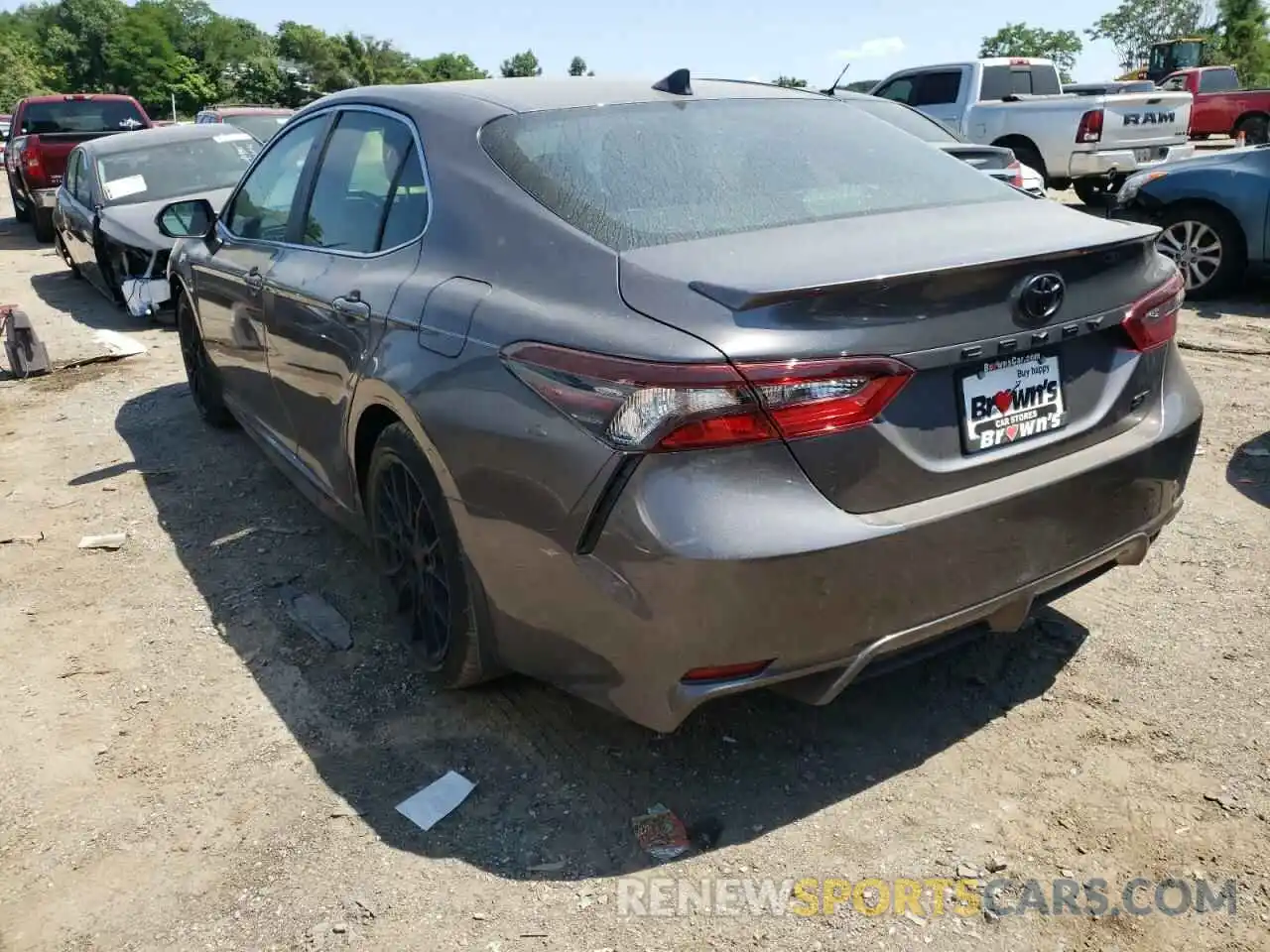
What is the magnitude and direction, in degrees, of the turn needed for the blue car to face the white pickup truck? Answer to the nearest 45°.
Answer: approximately 90° to its right

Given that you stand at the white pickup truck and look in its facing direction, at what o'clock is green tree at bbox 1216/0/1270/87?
The green tree is roughly at 2 o'clock from the white pickup truck.

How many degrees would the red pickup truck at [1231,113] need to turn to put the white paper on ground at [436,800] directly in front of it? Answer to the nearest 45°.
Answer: approximately 90° to its left

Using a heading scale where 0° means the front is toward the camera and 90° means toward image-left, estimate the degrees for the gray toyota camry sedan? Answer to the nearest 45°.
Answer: approximately 135°

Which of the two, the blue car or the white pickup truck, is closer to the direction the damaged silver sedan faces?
the blue car

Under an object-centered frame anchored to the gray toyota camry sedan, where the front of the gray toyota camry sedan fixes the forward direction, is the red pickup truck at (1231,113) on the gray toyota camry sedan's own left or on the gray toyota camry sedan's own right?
on the gray toyota camry sedan's own right

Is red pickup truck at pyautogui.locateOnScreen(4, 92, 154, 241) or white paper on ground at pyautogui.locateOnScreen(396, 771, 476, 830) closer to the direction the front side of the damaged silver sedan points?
the white paper on ground

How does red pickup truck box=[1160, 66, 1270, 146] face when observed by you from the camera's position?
facing to the left of the viewer

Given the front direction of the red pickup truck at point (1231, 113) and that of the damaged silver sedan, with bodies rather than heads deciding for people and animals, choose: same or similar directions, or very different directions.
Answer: very different directions

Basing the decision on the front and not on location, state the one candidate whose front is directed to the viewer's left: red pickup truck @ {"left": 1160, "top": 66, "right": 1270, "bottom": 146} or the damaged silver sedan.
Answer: the red pickup truck

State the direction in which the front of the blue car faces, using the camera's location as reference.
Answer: facing to the left of the viewer

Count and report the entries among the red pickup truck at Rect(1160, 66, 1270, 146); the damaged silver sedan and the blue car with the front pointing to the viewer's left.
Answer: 2

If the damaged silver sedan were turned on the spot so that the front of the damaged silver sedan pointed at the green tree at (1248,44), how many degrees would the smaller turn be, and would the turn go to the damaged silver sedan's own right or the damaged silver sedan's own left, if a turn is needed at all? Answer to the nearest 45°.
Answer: approximately 90° to the damaged silver sedan's own left

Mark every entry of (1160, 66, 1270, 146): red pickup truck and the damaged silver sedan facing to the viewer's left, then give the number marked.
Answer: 1
